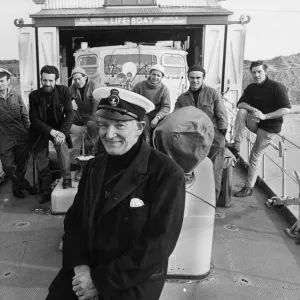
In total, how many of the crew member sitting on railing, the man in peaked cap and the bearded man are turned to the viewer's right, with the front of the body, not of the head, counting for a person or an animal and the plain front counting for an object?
0

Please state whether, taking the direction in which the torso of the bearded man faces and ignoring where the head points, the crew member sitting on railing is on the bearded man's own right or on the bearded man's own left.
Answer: on the bearded man's own left

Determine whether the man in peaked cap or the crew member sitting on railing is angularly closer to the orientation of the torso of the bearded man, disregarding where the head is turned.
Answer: the man in peaked cap

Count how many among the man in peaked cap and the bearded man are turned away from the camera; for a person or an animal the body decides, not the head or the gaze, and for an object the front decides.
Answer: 0

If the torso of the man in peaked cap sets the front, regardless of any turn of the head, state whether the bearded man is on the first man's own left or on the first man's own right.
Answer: on the first man's own right

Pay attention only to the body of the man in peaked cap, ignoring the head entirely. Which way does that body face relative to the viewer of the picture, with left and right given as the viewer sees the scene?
facing the viewer and to the left of the viewer

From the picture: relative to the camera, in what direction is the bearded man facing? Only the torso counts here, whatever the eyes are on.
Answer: toward the camera

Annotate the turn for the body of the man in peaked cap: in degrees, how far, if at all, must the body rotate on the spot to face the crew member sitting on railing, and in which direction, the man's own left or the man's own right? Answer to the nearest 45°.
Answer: approximately 180°

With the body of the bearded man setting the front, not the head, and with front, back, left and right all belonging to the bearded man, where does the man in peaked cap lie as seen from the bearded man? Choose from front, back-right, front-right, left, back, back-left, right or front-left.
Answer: front

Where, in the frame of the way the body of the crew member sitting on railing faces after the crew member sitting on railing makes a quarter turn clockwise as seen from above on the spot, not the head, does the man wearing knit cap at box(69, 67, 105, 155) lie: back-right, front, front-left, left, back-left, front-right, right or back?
front-left

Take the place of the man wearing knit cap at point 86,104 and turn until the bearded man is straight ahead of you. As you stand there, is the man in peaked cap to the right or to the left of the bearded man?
left

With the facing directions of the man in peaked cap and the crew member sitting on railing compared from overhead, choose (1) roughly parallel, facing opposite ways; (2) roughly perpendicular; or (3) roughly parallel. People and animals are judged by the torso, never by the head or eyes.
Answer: roughly parallel

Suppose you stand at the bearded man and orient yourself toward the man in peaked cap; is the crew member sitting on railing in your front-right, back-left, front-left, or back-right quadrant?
front-left

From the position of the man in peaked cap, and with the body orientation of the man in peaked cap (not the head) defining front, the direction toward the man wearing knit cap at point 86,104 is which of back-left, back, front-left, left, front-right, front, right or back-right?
back-right
